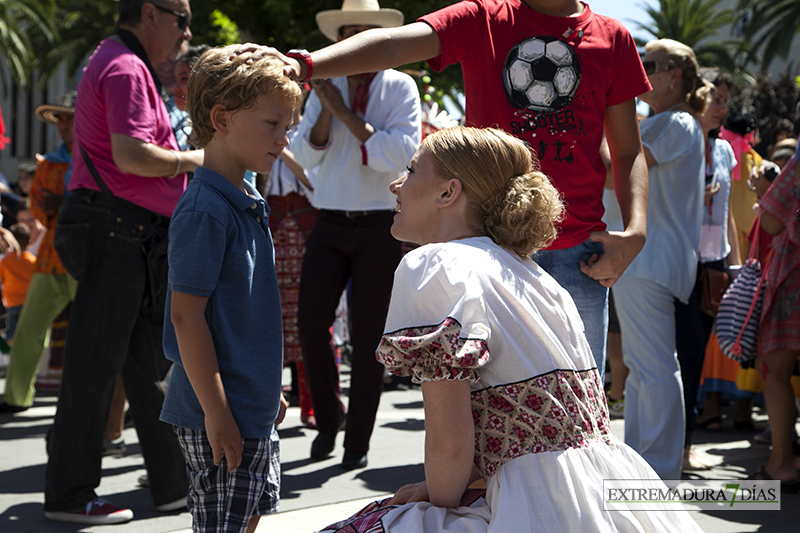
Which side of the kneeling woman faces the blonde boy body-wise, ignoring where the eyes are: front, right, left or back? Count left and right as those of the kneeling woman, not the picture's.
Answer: front

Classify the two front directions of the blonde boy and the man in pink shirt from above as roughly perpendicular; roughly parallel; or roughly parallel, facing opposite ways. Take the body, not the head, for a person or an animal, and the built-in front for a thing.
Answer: roughly parallel

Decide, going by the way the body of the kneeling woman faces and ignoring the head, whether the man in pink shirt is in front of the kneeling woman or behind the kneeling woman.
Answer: in front

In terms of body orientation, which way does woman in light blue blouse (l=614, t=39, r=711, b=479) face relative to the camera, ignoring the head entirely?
to the viewer's left

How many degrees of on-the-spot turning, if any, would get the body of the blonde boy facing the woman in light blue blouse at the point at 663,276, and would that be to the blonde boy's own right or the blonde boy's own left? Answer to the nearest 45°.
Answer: approximately 45° to the blonde boy's own left

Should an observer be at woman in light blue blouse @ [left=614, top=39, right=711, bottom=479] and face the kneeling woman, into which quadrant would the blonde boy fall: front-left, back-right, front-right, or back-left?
front-right

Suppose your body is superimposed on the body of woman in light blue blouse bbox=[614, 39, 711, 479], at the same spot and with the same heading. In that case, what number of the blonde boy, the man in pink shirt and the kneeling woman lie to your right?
0

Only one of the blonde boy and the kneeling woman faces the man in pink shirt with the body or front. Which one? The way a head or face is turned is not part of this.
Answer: the kneeling woman

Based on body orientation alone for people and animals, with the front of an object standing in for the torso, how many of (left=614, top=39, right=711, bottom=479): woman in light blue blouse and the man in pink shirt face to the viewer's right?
1

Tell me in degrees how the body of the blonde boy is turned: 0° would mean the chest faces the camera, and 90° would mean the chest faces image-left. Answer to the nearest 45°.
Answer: approximately 270°

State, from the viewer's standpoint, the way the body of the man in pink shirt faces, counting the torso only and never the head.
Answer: to the viewer's right

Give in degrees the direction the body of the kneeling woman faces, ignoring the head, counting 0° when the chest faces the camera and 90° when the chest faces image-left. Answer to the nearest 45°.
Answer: approximately 135°
